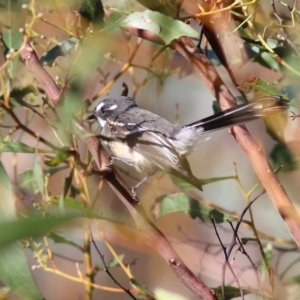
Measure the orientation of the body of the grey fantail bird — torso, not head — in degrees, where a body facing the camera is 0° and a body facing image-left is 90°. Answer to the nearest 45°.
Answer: approximately 90°

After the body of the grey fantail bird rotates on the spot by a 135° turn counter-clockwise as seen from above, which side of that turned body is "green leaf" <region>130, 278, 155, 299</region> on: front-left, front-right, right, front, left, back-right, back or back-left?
front-right

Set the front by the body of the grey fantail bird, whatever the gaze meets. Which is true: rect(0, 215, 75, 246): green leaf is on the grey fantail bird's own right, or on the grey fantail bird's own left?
on the grey fantail bird's own left

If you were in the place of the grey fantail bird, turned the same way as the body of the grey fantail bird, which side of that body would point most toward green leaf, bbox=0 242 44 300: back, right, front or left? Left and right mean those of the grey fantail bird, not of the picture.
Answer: left
